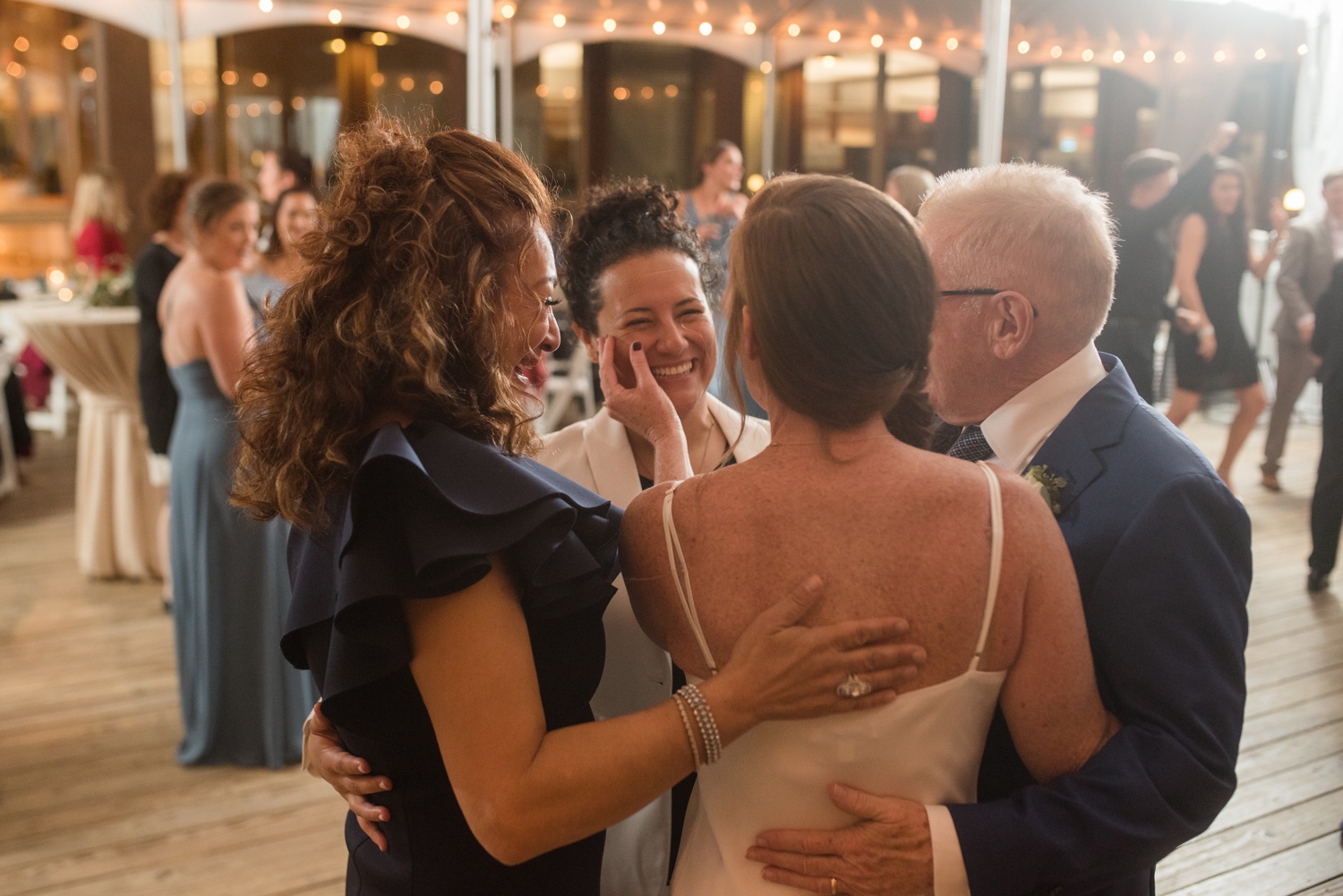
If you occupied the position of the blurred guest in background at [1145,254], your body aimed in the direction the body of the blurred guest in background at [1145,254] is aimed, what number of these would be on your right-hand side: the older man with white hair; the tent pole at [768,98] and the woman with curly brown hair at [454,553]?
2

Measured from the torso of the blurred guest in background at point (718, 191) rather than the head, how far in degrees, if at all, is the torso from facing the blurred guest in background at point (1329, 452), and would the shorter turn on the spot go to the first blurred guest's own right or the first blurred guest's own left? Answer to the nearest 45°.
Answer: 0° — they already face them

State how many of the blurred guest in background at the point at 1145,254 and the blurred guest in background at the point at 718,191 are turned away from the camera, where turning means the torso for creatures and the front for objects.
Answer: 0

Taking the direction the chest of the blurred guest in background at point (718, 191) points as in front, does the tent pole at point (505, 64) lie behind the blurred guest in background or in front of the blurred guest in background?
behind

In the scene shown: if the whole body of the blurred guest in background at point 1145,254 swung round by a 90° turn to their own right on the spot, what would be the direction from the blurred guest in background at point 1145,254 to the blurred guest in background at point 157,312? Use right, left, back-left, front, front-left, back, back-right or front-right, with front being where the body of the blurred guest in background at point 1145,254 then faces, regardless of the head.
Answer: front-right

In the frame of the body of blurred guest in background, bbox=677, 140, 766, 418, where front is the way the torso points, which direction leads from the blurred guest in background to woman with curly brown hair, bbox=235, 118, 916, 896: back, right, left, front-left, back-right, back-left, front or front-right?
front-right

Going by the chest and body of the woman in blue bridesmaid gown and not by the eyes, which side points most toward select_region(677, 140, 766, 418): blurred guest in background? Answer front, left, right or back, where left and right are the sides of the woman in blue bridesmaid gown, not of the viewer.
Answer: front

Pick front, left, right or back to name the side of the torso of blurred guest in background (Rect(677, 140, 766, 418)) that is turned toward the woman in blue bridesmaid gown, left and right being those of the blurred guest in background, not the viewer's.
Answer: right

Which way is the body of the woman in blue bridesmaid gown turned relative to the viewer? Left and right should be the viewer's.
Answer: facing away from the viewer and to the right of the viewer
